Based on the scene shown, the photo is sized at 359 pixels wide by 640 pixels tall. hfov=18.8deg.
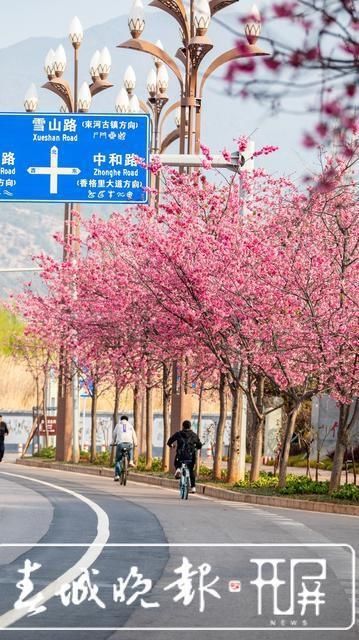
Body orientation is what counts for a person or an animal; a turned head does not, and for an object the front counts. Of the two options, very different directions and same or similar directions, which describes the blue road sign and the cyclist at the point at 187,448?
very different directions

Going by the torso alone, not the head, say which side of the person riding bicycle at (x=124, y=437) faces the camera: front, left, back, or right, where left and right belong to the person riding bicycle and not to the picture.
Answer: back

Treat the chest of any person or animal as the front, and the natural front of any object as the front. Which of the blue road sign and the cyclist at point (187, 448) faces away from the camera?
the cyclist

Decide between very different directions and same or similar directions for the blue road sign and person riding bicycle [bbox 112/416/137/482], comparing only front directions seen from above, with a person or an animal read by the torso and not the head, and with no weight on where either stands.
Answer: very different directions

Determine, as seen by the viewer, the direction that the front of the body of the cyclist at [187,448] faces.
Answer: away from the camera

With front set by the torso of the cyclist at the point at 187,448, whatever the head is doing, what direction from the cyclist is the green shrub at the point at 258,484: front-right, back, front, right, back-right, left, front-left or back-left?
front-right
